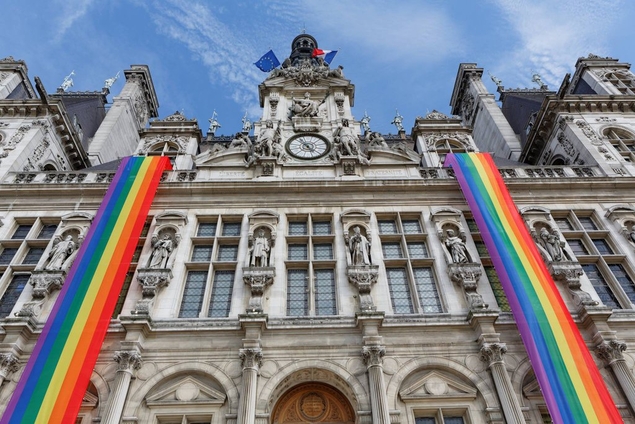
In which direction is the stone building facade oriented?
toward the camera
